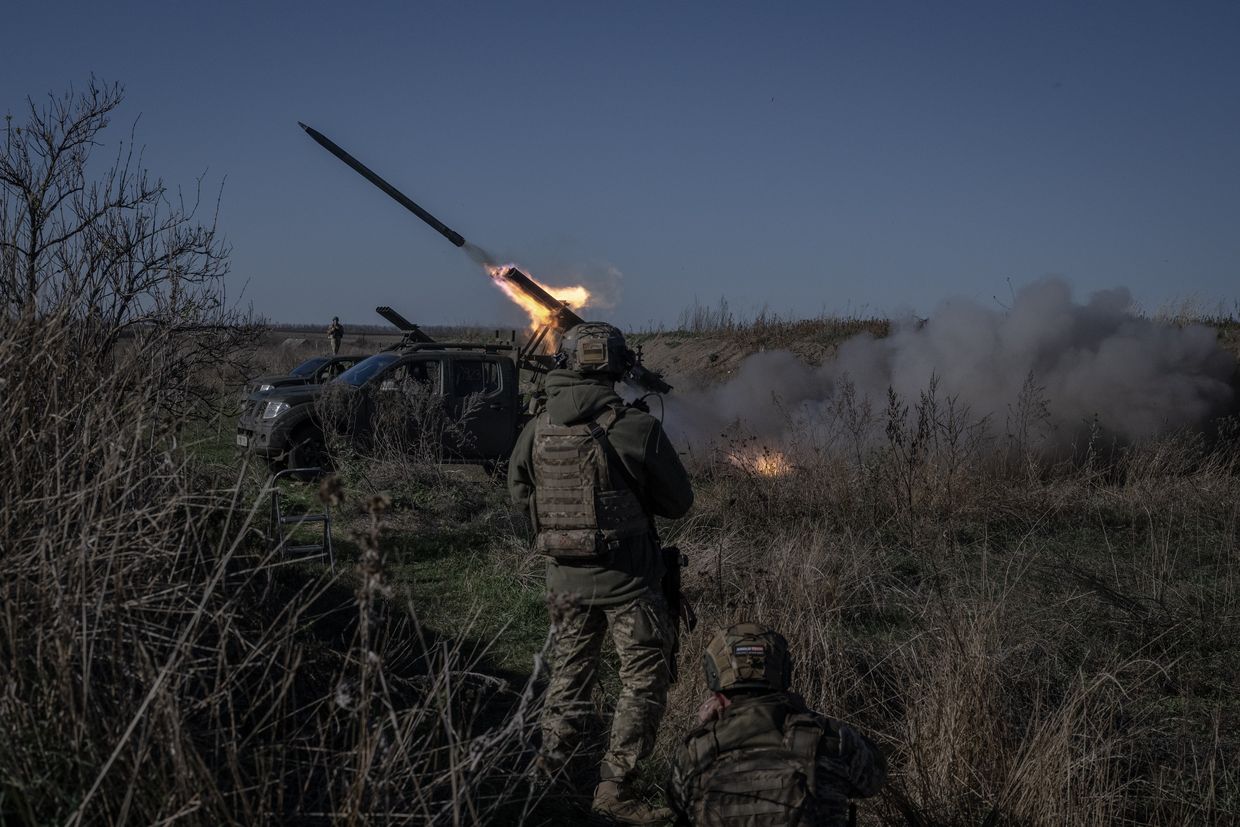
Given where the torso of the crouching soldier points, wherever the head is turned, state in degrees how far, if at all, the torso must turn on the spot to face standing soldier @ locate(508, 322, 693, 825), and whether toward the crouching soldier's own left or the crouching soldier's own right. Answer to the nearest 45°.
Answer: approximately 45° to the crouching soldier's own left

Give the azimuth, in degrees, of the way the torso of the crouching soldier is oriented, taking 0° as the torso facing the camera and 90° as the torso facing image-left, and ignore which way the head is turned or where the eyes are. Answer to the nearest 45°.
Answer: approximately 180°

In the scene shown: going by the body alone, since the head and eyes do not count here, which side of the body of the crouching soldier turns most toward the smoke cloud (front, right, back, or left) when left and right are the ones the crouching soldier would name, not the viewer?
front

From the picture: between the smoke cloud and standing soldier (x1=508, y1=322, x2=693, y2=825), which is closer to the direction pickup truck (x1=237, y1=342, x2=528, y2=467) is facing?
the standing soldier

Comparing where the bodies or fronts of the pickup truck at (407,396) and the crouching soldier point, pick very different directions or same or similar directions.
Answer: very different directions

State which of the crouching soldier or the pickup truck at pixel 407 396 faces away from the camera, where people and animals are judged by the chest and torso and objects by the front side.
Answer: the crouching soldier

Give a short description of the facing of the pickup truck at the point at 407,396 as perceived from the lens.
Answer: facing the viewer and to the left of the viewer

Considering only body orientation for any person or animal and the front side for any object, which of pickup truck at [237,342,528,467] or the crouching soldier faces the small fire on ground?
the crouching soldier

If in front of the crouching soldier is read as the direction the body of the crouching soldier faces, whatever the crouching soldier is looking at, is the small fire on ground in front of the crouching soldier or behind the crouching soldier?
in front

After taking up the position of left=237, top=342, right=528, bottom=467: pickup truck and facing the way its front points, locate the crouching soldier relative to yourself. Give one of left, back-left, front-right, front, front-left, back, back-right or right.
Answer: front-left

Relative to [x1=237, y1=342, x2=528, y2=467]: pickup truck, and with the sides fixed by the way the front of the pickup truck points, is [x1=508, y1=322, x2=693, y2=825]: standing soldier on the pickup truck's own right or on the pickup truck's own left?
on the pickup truck's own left

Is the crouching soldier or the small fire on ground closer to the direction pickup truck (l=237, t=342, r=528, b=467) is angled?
the crouching soldier
